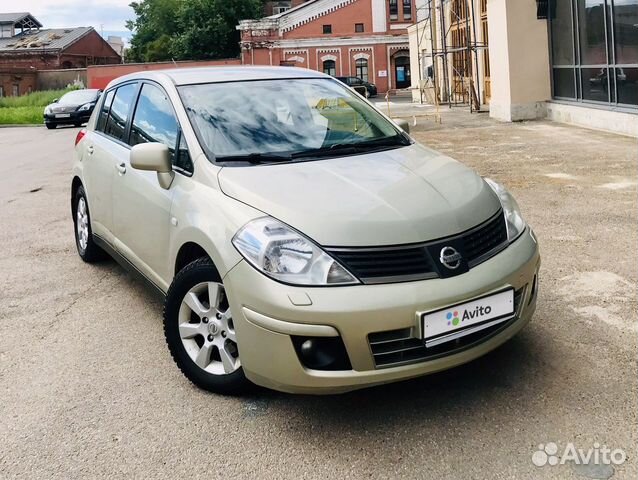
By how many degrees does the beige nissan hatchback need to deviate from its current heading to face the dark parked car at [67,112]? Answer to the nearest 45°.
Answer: approximately 135° to its left

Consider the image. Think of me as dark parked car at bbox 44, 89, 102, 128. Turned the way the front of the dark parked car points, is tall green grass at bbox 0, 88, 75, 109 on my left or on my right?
on my right

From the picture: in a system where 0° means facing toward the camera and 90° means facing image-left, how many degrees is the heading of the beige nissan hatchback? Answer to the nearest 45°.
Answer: approximately 315°

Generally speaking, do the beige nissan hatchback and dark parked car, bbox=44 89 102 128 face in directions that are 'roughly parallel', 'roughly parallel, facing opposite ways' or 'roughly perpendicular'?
roughly perpendicular

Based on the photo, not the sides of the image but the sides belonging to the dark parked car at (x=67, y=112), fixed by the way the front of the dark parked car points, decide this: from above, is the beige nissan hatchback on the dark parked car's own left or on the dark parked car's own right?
on the dark parked car's own left

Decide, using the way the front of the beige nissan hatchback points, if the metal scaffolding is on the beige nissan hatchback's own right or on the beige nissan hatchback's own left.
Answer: on the beige nissan hatchback's own left

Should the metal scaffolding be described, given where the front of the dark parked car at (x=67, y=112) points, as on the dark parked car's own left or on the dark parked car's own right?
on the dark parked car's own left
